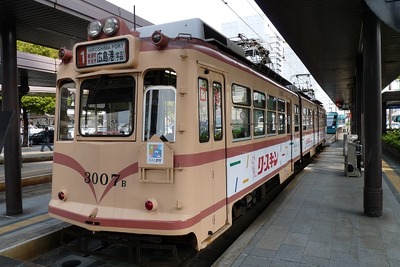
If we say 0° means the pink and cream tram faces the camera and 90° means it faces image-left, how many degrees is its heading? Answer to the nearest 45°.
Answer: approximately 45°

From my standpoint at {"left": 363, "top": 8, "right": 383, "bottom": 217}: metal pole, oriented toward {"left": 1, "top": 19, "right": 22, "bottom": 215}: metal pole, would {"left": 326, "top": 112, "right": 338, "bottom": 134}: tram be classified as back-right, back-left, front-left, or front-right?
back-right

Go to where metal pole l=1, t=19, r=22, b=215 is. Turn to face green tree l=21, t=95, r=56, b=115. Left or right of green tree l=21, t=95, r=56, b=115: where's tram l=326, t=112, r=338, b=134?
right

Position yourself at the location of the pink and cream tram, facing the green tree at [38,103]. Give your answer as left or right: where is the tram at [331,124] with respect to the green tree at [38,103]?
right

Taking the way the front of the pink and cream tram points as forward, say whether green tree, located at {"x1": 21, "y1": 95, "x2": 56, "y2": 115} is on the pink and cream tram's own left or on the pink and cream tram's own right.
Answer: on the pink and cream tram's own right

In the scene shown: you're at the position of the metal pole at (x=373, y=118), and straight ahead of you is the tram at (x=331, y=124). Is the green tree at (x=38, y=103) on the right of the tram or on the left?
left

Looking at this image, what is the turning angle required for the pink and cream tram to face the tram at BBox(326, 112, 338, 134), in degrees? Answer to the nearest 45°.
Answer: approximately 180°
